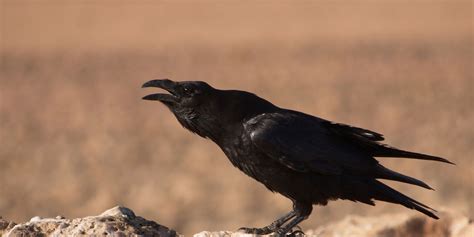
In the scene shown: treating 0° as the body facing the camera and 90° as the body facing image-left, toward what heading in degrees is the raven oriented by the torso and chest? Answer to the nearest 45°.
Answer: approximately 90°
